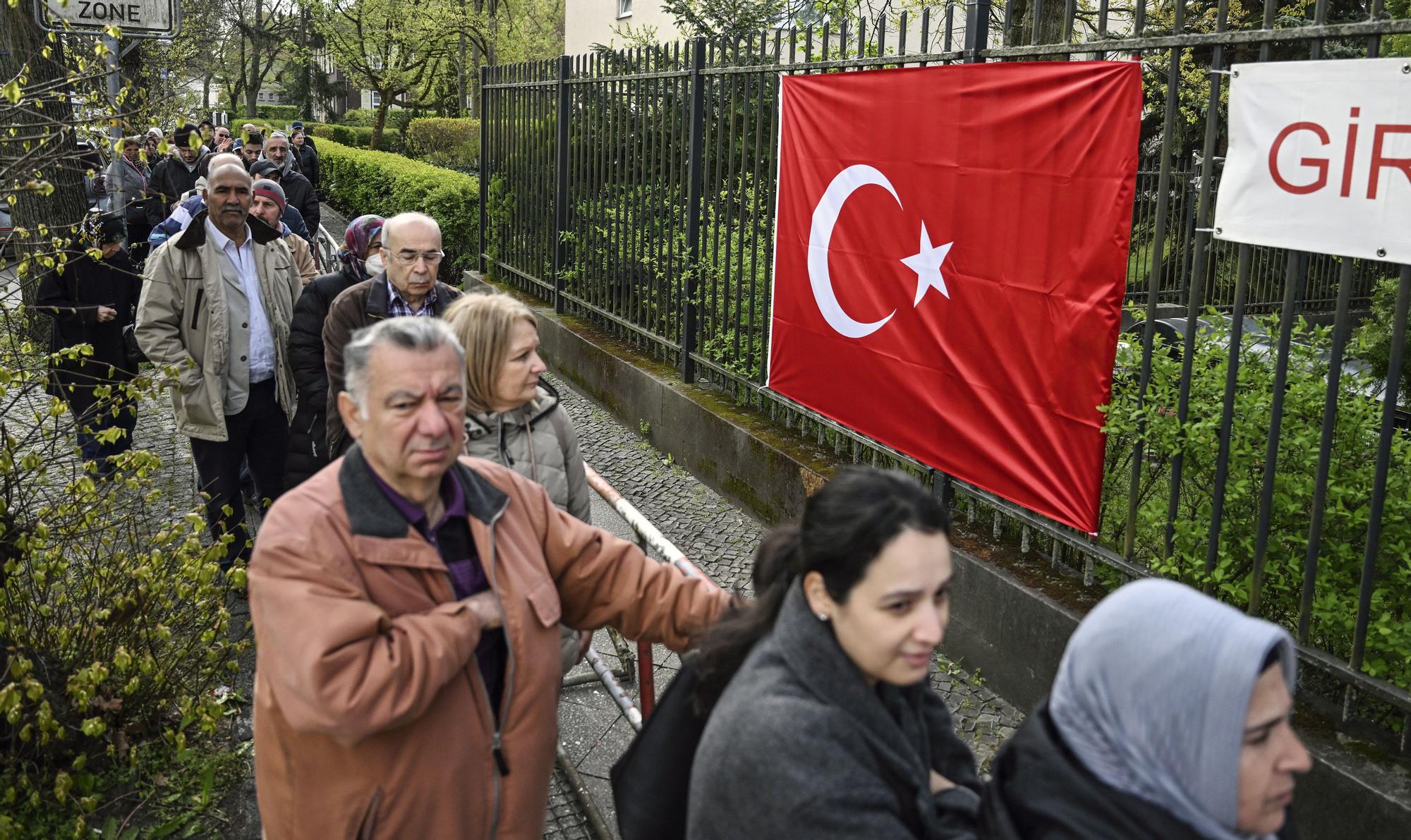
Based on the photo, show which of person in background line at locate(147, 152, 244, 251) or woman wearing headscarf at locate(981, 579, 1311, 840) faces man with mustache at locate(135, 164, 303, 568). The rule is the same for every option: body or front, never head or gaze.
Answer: the person in background line

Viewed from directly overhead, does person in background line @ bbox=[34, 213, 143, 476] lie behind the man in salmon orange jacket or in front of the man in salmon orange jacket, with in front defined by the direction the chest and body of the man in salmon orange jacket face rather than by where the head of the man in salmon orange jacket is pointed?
behind

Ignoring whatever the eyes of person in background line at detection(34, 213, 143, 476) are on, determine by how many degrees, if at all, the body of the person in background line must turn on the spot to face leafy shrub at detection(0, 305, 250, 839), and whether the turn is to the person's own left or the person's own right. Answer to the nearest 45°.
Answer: approximately 45° to the person's own right

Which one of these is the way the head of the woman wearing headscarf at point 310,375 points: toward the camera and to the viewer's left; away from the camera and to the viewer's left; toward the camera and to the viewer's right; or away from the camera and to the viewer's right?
toward the camera and to the viewer's right

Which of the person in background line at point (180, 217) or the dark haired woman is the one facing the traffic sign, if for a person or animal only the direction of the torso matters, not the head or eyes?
the person in background line

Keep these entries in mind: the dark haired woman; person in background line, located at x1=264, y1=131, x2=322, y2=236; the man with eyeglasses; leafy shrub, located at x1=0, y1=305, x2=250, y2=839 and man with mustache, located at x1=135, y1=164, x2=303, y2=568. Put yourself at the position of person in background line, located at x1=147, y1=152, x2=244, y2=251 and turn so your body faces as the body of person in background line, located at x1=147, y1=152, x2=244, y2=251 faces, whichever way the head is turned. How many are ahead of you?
4

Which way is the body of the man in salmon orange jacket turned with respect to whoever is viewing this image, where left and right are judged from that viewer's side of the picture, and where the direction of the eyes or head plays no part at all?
facing the viewer and to the right of the viewer
